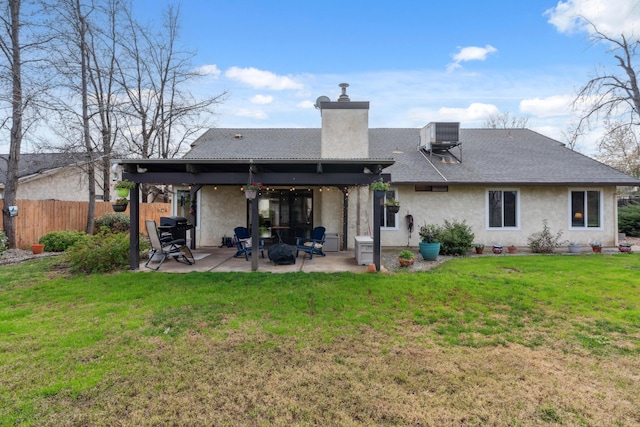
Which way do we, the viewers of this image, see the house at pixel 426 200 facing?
facing away from the viewer

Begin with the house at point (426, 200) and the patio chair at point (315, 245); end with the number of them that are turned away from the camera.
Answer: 1

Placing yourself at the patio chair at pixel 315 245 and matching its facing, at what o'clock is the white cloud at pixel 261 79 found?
The white cloud is roughly at 4 o'clock from the patio chair.

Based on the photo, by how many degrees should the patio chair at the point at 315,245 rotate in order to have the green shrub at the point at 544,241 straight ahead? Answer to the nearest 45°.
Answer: approximately 135° to its left

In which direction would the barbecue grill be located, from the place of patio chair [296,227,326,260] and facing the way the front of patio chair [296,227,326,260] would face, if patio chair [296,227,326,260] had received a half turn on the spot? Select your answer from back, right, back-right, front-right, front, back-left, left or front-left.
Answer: back-left

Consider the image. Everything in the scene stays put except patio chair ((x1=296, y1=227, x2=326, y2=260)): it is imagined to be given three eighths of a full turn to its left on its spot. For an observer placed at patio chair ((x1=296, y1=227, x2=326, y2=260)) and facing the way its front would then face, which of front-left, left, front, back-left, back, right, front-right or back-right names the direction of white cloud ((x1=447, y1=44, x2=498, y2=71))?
front-left

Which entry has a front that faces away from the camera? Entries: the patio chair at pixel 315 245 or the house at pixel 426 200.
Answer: the house

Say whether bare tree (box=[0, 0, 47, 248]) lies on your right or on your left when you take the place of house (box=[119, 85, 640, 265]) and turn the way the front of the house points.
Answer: on your left

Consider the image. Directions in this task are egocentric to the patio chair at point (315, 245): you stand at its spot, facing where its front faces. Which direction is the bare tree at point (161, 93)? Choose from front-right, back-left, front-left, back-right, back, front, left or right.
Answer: right

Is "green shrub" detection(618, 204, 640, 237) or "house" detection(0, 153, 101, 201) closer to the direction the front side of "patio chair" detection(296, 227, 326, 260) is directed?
the house

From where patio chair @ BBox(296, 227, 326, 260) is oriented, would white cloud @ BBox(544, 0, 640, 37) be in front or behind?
behind

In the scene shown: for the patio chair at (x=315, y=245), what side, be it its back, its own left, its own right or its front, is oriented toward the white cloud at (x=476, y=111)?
back
